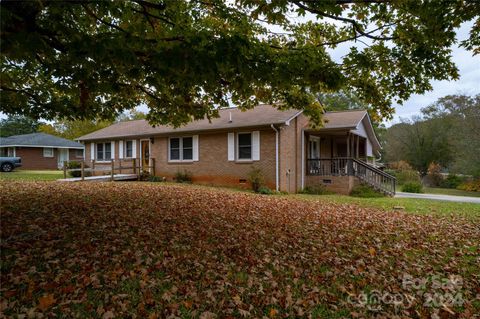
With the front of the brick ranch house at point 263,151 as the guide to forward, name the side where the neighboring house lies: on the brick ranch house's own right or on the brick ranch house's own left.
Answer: on the brick ranch house's own right

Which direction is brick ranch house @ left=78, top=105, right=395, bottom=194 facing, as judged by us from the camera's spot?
facing the viewer and to the left of the viewer

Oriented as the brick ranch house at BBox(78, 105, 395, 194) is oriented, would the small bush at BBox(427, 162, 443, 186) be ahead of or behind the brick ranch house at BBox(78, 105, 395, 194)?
behind

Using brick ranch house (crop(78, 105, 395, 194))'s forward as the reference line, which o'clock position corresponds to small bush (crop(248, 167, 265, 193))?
The small bush is roughly at 11 o'clock from the brick ranch house.

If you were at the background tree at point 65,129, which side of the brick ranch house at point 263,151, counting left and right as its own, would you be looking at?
right

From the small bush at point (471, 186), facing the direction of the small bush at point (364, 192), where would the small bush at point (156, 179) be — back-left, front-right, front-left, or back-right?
front-right

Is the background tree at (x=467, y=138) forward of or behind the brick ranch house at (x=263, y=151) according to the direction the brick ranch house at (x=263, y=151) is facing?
behind
